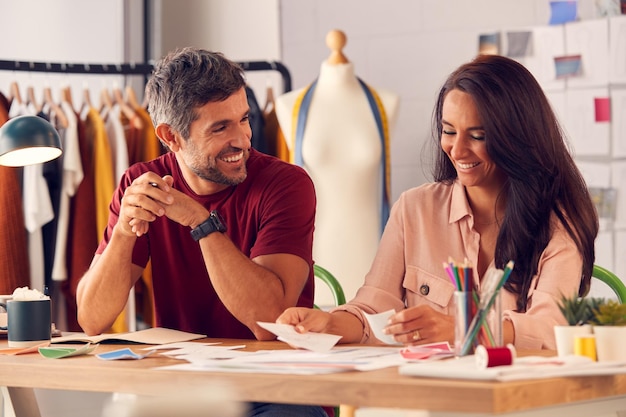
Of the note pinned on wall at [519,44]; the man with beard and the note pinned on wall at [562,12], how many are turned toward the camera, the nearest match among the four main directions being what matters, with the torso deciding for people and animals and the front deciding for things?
3

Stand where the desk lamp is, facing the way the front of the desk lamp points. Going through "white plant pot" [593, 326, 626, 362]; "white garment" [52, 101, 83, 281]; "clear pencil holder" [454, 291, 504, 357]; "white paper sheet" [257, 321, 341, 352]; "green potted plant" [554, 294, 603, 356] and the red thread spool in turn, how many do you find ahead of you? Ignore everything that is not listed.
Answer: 5

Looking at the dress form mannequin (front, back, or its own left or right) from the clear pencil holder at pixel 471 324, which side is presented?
front

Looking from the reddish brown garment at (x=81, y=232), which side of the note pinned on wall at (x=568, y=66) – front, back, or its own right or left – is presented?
right

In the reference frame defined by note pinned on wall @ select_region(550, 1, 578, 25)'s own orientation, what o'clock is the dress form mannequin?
The dress form mannequin is roughly at 2 o'clock from the note pinned on wall.

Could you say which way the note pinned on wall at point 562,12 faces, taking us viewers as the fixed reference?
facing the viewer

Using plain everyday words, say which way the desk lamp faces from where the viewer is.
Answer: facing the viewer and to the right of the viewer

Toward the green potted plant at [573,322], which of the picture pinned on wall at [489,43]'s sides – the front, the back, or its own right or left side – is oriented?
front

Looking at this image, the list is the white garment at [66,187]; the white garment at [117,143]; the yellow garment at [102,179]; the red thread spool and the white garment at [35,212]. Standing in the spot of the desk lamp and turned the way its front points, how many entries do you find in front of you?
1

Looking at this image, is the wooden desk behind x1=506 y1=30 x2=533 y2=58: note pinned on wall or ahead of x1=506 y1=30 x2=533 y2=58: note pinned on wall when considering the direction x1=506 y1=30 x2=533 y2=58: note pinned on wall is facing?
ahead

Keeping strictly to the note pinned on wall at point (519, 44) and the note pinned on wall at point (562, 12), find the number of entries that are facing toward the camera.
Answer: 2

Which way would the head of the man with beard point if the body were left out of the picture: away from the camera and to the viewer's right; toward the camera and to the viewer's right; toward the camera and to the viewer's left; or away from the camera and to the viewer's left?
toward the camera and to the viewer's right

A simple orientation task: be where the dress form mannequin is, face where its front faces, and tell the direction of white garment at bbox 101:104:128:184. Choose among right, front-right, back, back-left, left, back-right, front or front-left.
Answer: right

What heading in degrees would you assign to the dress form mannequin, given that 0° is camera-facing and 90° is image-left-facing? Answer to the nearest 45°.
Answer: approximately 0°

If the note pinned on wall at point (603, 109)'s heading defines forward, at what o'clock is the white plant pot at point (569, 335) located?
The white plant pot is roughly at 12 o'clock from the note pinned on wall.

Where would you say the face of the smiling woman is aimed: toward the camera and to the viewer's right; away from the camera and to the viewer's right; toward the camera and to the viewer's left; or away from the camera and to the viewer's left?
toward the camera and to the viewer's left

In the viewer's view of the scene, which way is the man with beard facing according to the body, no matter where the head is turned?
toward the camera

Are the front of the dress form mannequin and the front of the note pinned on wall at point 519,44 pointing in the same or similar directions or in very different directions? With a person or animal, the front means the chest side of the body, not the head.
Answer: same or similar directions

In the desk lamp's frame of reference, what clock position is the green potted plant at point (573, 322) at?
The green potted plant is roughly at 12 o'clock from the desk lamp.

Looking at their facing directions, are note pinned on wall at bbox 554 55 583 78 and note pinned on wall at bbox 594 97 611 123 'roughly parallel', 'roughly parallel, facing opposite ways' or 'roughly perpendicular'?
roughly parallel
